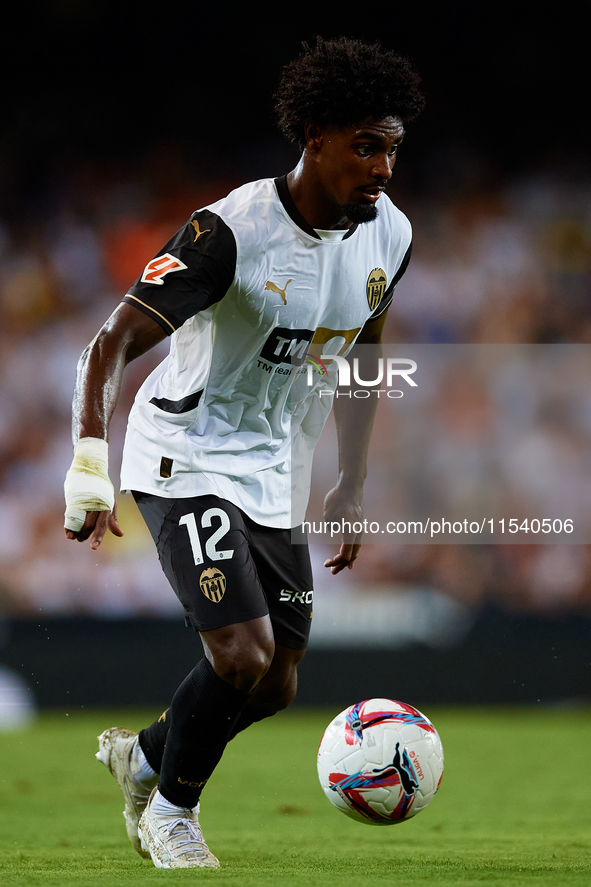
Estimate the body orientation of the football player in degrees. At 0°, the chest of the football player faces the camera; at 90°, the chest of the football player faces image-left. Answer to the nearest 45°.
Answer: approximately 315°
